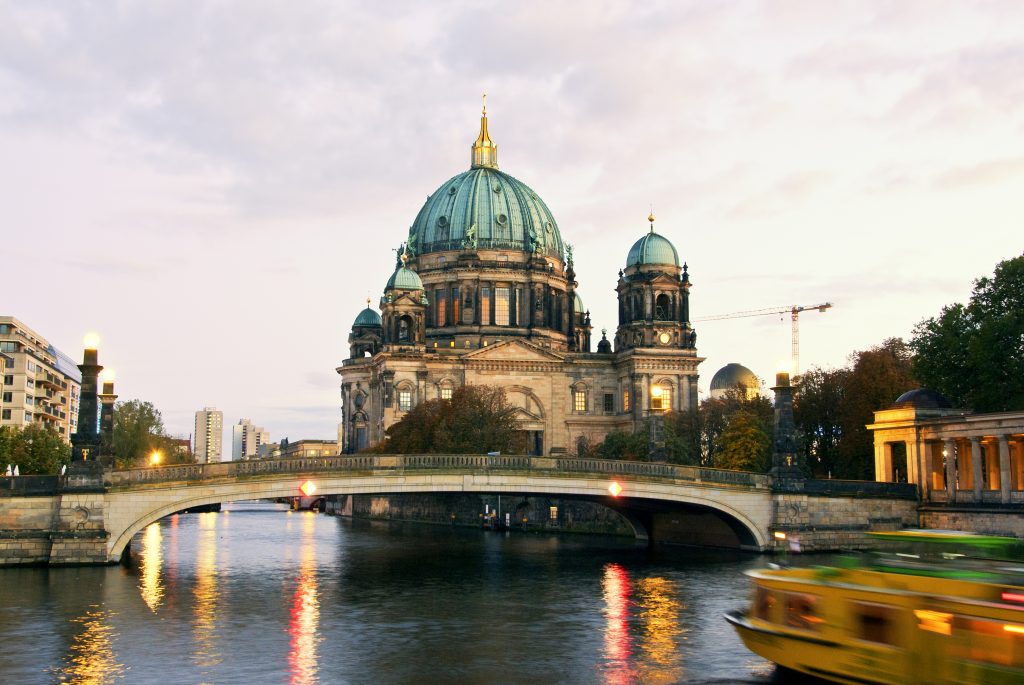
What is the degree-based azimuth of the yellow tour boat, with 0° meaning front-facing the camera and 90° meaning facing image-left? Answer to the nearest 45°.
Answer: approximately 135°
